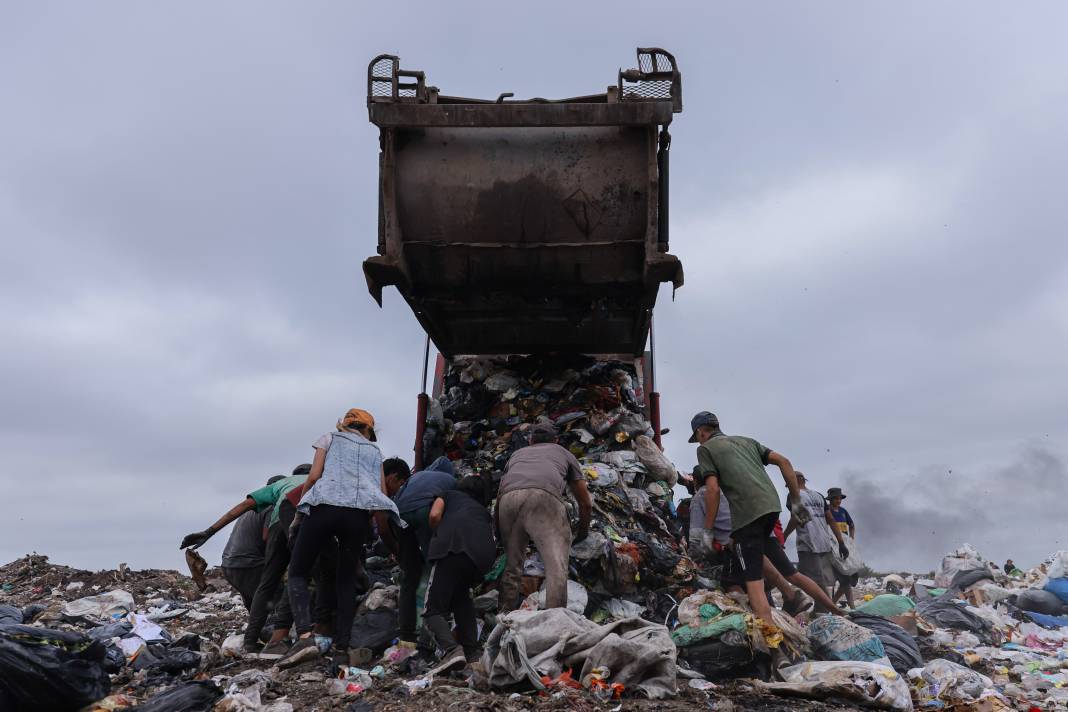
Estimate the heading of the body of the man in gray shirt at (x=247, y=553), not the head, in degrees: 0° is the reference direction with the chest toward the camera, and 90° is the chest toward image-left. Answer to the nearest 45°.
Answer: approximately 225°

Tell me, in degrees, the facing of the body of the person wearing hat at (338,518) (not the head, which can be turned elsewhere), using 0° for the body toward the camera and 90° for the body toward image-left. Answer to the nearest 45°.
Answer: approximately 180°

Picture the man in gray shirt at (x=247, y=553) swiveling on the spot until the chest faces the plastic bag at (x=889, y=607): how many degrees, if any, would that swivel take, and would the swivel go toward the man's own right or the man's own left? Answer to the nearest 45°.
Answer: approximately 45° to the man's own right

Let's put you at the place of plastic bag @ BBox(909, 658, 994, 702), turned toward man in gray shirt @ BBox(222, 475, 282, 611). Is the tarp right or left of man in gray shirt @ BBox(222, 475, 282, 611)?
left

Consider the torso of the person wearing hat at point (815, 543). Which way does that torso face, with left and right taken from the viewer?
facing away from the viewer and to the left of the viewer

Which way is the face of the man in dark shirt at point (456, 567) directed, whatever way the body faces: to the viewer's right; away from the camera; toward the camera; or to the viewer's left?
away from the camera

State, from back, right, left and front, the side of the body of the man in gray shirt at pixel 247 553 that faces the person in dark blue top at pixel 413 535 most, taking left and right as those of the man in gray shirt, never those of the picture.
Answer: right

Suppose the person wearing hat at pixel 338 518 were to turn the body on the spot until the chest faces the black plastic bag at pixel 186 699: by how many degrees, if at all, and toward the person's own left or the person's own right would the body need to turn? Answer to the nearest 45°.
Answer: approximately 135° to the person's own left
